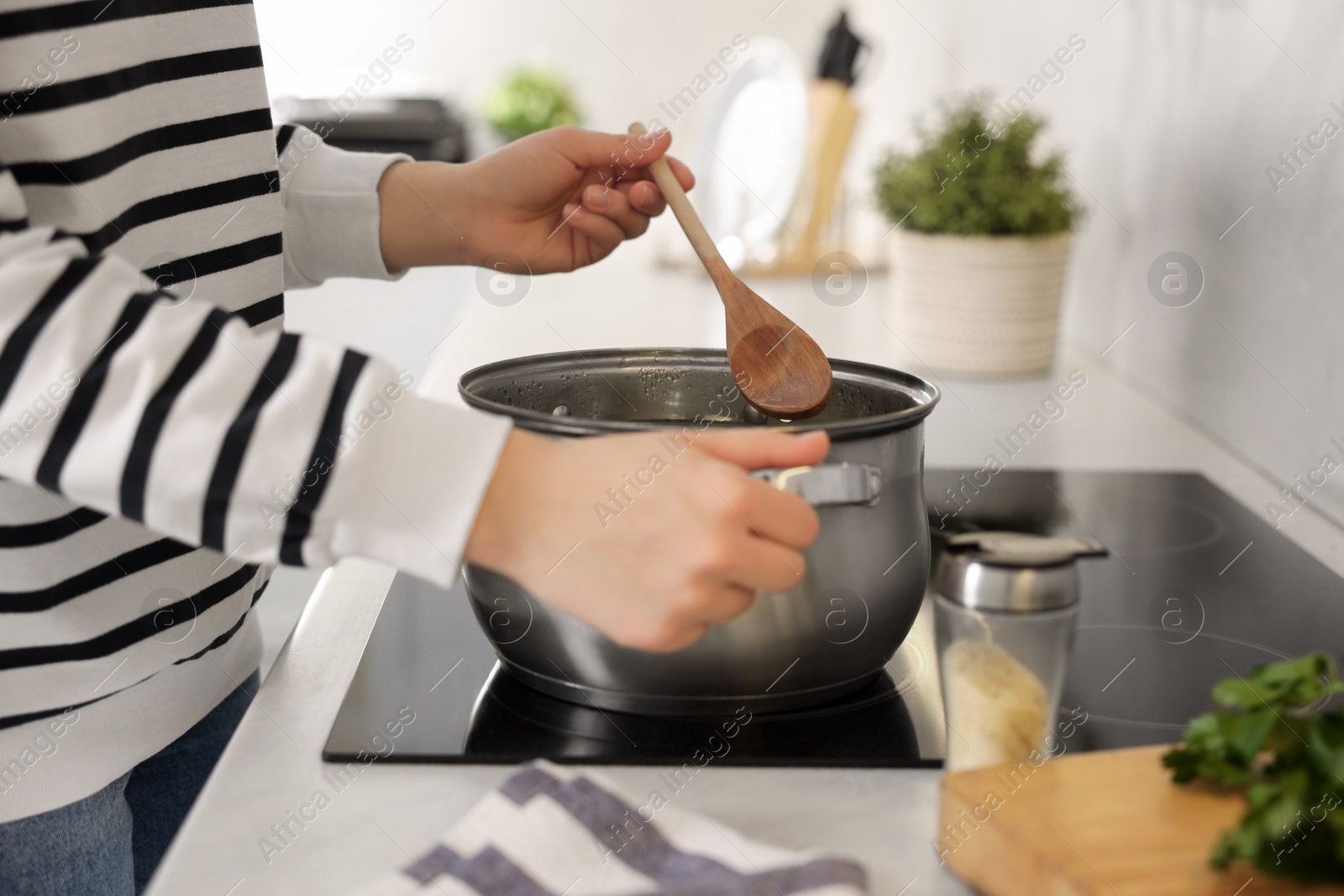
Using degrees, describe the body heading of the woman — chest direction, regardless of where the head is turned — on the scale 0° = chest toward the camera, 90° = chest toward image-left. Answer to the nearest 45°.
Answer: approximately 270°

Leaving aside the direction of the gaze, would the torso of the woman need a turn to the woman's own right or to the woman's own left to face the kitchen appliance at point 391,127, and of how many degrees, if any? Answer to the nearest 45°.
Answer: approximately 90° to the woman's own left

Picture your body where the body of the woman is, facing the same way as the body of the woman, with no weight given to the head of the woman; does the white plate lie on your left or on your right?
on your left

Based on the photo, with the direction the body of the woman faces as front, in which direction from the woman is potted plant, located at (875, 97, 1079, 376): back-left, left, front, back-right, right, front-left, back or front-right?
front-left

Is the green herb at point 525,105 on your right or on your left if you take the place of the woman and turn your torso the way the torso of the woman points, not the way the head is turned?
on your left
